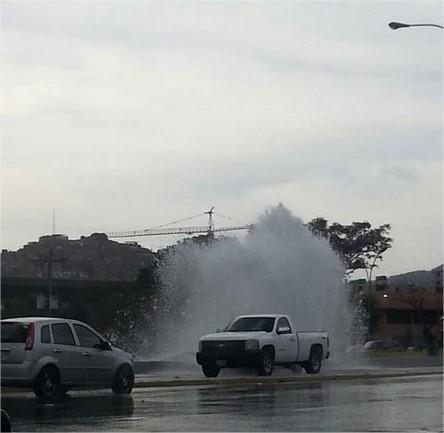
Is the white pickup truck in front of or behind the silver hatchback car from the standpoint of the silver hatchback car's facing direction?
in front

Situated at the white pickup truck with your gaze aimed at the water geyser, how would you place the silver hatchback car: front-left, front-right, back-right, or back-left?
back-left

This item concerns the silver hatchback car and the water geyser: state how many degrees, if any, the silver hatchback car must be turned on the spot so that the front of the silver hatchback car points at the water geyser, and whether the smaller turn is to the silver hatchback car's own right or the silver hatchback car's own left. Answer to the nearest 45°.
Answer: approximately 45° to the silver hatchback car's own left

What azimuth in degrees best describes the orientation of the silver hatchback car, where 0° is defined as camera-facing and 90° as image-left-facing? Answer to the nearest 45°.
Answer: approximately 225°

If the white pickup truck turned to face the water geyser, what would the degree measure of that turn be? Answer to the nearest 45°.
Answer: approximately 135° to its right

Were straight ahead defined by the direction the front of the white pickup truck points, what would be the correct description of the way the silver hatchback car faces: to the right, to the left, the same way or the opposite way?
the opposite way

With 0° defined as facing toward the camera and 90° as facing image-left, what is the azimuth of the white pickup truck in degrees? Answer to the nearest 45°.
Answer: approximately 45°

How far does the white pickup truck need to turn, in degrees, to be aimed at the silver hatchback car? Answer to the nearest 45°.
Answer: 0° — it already faces it
